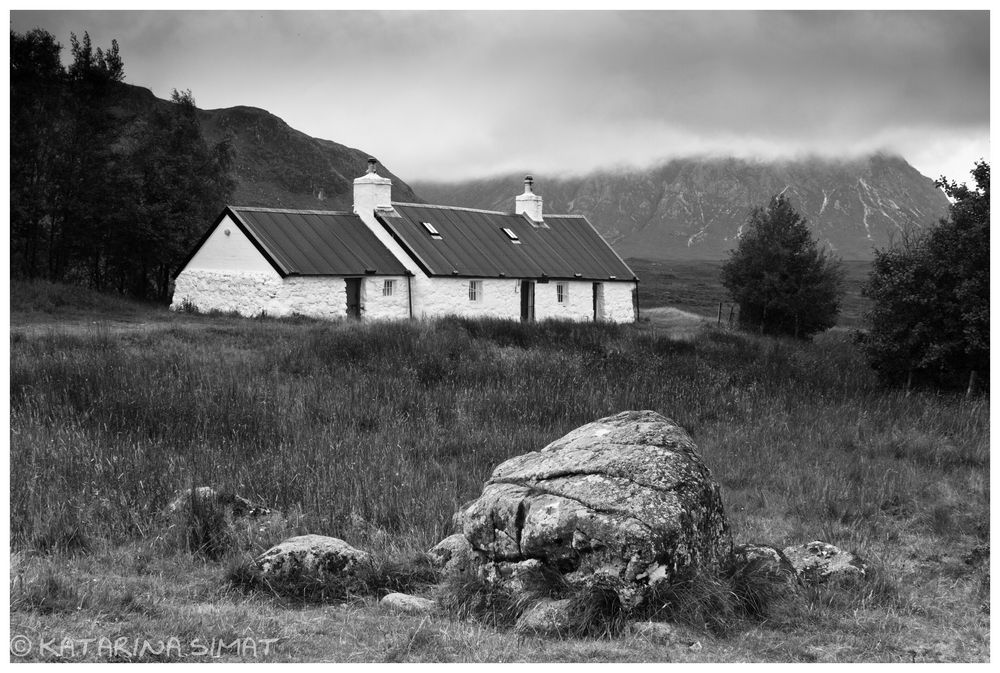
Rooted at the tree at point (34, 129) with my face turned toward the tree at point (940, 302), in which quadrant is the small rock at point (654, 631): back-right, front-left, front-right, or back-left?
front-right

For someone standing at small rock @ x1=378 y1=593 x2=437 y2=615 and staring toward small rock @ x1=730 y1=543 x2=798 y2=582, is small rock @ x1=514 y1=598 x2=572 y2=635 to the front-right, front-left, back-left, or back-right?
front-right

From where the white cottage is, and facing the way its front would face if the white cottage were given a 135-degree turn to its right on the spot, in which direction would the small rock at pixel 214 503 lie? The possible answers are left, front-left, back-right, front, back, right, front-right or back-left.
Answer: left

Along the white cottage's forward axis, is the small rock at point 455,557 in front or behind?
in front

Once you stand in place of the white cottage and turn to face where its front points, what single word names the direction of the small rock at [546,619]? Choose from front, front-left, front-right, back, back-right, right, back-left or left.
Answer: front-right

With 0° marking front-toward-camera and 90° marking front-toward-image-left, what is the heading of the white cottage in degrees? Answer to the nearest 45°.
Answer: approximately 315°

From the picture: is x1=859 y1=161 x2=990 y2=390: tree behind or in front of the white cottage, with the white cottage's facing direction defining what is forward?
in front

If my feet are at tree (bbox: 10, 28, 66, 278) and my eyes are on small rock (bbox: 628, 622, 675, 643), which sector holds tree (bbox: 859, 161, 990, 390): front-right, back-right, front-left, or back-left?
front-left

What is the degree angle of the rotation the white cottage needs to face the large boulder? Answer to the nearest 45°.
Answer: approximately 45° to its right

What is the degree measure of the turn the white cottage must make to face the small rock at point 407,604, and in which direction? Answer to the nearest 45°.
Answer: approximately 45° to its right

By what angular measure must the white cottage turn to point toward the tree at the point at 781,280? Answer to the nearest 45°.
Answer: approximately 45° to its left

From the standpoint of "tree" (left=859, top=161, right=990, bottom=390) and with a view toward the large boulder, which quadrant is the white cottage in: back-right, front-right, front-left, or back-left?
back-right
